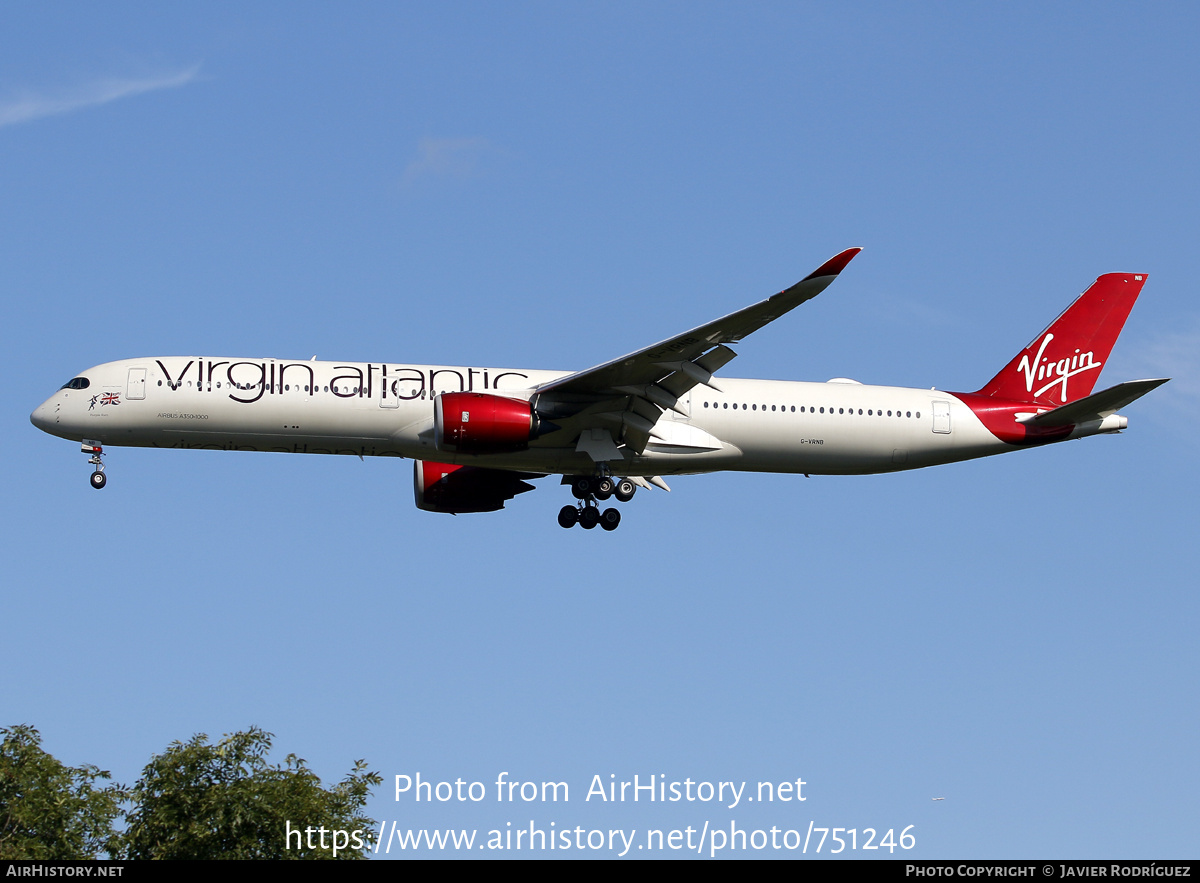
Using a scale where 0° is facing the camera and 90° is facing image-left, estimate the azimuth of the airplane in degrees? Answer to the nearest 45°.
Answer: approximately 90°
